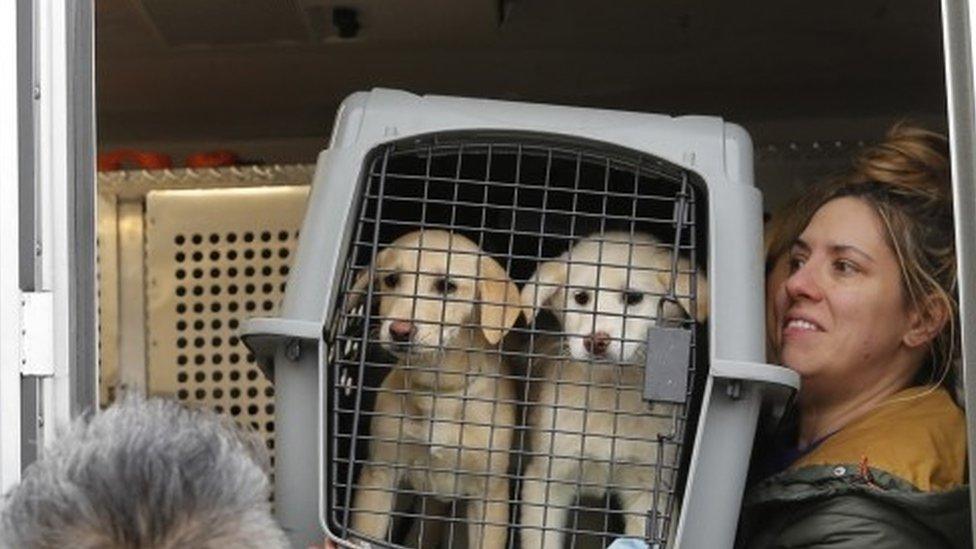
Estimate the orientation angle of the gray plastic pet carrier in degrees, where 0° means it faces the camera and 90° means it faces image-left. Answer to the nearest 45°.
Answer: approximately 0°

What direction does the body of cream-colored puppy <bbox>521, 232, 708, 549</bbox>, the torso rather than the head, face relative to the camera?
toward the camera

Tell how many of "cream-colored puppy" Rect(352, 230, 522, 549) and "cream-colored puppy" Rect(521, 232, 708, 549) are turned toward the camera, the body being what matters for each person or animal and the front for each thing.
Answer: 2

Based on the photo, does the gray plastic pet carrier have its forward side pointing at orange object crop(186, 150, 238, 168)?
no

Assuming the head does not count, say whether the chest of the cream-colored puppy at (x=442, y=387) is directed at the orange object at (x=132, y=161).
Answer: no

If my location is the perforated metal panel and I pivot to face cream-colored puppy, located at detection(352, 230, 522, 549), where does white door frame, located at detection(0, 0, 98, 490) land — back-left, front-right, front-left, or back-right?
front-right

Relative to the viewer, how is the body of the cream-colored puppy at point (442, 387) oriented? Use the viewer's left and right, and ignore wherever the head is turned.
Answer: facing the viewer

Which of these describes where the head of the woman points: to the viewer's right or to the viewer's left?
to the viewer's left

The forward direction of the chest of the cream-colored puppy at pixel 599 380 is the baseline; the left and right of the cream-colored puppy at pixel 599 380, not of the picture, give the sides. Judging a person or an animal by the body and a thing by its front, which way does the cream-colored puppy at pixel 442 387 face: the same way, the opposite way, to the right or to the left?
the same way

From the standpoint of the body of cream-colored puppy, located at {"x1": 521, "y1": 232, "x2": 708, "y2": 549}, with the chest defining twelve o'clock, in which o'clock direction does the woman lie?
The woman is roughly at 8 o'clock from the cream-colored puppy.

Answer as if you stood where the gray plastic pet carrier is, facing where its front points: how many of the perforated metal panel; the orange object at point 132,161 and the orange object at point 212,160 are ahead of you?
0

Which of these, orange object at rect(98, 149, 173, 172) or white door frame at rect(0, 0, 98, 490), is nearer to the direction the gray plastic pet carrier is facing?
the white door frame

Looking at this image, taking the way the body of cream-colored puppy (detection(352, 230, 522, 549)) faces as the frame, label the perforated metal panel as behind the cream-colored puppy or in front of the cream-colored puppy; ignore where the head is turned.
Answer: behind

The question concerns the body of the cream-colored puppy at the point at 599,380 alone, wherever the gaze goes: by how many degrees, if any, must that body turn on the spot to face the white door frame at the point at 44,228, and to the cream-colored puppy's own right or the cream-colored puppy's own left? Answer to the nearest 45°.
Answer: approximately 45° to the cream-colored puppy's own right
